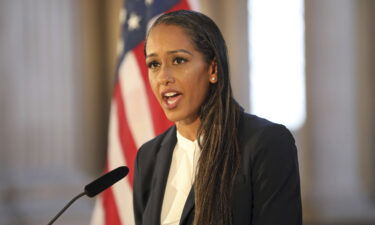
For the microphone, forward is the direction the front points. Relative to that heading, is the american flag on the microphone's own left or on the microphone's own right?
on the microphone's own left

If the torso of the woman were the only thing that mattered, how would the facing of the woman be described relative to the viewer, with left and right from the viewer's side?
facing the viewer and to the left of the viewer

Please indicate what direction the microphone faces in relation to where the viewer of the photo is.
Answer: facing to the right of the viewer

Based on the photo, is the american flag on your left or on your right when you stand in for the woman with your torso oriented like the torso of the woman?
on your right

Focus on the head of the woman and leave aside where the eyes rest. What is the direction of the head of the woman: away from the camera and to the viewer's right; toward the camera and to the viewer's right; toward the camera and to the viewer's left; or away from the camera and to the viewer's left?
toward the camera and to the viewer's left
